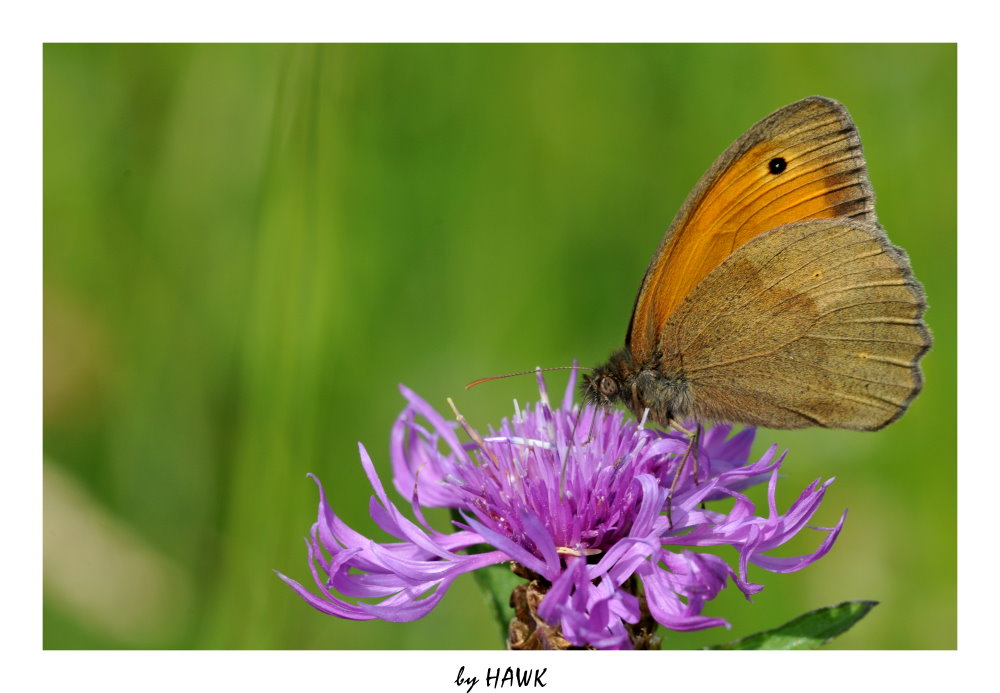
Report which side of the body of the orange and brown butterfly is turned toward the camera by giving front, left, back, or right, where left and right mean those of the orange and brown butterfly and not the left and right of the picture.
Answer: left
